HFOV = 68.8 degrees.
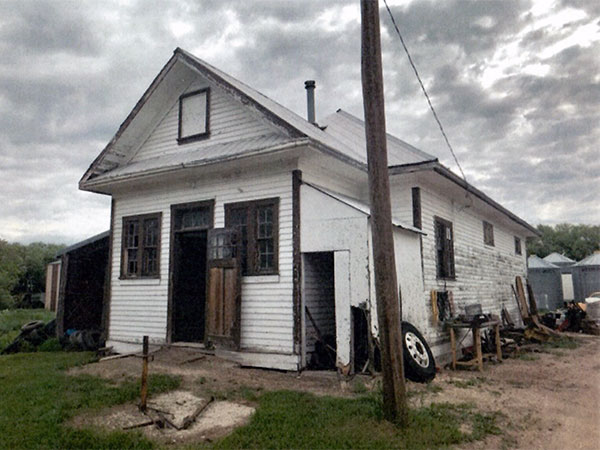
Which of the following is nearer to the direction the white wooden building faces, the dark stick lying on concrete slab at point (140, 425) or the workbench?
the dark stick lying on concrete slab

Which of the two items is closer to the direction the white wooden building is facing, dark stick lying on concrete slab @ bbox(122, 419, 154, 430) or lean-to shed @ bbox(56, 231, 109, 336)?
the dark stick lying on concrete slab

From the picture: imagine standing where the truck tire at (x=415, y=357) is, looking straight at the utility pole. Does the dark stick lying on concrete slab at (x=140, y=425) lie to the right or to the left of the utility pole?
right

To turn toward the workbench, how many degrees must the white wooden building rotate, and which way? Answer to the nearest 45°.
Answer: approximately 135° to its left

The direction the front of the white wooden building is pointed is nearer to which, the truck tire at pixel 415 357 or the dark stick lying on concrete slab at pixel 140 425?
the dark stick lying on concrete slab

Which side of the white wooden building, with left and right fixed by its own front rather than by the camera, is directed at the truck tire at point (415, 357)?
left

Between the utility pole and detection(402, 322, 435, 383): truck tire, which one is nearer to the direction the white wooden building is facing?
the utility pole

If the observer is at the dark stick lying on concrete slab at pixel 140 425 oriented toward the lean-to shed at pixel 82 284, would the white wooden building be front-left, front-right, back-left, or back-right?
front-right

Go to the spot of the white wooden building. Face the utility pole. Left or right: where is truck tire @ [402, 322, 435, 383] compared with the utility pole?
left

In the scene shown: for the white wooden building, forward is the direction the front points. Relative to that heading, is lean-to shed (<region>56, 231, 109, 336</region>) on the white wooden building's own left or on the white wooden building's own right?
on the white wooden building's own right

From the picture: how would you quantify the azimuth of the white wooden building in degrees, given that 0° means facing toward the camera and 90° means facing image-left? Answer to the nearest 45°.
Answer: approximately 45°
